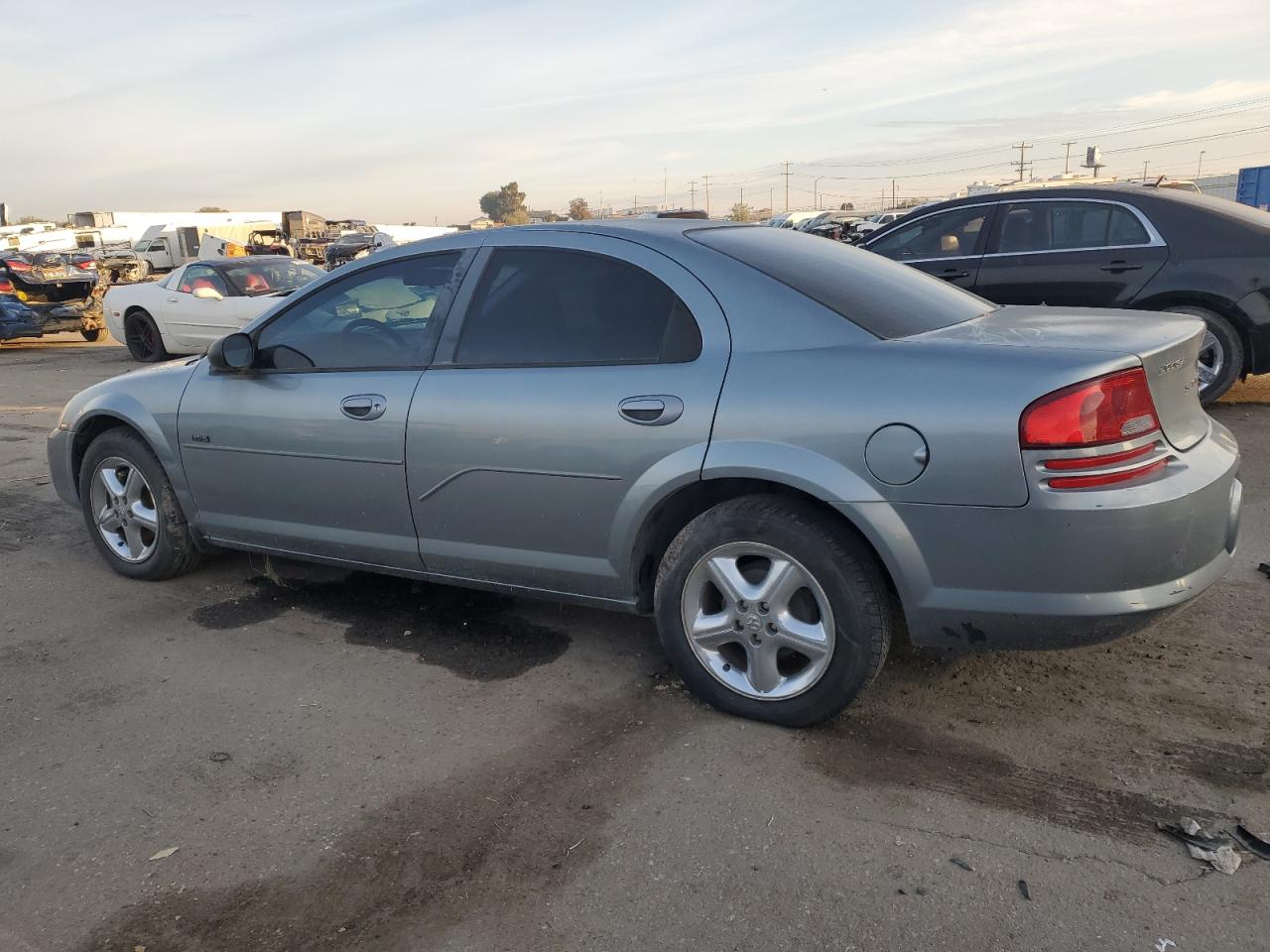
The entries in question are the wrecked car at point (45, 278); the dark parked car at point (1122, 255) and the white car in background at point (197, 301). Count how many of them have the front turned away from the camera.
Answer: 1

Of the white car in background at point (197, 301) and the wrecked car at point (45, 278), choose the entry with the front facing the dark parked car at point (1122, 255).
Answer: the white car in background

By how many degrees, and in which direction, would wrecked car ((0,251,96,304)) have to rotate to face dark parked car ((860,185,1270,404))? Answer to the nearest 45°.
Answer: approximately 135° to its right

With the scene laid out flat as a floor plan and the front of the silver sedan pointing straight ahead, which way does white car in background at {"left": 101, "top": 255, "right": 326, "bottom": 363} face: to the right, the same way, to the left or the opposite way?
the opposite way

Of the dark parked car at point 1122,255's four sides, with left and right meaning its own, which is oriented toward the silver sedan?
left

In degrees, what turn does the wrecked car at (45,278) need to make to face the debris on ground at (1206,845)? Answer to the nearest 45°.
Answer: approximately 180°

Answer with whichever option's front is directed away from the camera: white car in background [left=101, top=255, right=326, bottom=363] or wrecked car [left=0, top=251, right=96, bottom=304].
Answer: the wrecked car

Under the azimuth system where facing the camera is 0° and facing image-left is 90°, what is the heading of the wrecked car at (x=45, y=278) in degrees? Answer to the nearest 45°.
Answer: approximately 180°

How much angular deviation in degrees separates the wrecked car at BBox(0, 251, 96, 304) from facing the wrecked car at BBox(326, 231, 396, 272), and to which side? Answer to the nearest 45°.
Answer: approximately 45° to its right

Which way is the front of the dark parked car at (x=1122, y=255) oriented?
to the viewer's left

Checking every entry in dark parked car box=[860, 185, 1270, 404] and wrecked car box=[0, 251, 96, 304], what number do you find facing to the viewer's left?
1

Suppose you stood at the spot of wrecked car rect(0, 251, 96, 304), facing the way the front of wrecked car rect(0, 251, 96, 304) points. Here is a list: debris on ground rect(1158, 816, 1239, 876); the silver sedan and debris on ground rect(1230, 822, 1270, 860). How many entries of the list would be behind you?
3

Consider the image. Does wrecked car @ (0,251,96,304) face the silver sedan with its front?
no

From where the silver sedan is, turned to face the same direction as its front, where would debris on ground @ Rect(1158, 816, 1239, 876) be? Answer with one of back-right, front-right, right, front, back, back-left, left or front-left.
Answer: back

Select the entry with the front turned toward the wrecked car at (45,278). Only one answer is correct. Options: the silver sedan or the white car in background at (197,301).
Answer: the silver sedan

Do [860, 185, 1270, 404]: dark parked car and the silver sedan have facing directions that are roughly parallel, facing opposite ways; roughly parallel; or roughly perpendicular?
roughly parallel

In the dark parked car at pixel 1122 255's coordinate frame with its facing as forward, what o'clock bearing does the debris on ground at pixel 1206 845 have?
The debris on ground is roughly at 9 o'clock from the dark parked car.

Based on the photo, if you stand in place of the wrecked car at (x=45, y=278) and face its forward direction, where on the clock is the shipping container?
The shipping container is roughly at 3 o'clock from the wrecked car.

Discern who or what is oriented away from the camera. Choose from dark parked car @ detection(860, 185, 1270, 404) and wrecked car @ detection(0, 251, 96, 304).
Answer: the wrecked car

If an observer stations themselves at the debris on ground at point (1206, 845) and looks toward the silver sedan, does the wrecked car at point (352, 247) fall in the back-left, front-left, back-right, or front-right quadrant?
front-right

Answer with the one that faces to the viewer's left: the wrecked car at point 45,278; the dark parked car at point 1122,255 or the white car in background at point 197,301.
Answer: the dark parked car

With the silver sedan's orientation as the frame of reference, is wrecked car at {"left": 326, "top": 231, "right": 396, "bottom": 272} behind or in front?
in front

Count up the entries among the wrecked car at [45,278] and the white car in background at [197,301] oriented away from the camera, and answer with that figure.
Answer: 1
